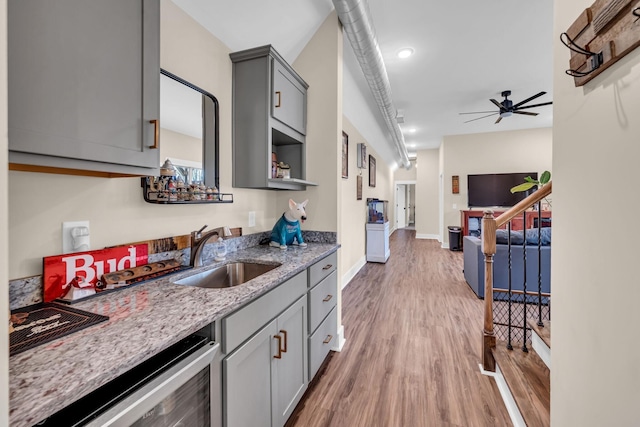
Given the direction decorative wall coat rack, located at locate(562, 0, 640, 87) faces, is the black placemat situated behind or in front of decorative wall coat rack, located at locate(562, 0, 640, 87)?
in front

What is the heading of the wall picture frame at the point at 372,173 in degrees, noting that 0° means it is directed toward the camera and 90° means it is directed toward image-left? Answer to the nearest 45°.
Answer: approximately 270°

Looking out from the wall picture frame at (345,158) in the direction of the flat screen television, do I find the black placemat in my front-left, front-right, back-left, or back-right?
back-right

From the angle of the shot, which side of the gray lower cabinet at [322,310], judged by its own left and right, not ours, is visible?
right

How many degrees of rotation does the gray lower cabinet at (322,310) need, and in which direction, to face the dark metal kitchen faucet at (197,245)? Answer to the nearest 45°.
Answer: approximately 135° to its right

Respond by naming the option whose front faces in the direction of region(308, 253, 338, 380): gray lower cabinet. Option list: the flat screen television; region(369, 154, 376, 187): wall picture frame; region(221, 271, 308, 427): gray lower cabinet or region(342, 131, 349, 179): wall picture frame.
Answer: the flat screen television

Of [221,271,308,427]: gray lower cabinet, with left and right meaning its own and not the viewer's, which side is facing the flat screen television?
left

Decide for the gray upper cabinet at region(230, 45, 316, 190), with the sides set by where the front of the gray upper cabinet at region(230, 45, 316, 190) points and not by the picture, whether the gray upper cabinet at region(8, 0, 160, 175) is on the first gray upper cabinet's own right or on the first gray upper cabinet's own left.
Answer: on the first gray upper cabinet's own right
